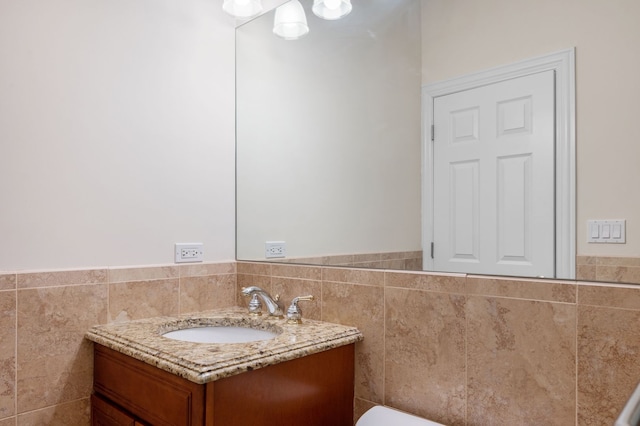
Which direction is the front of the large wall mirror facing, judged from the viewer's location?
facing the viewer and to the left of the viewer

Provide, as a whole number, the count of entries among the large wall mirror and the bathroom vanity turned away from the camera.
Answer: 0
